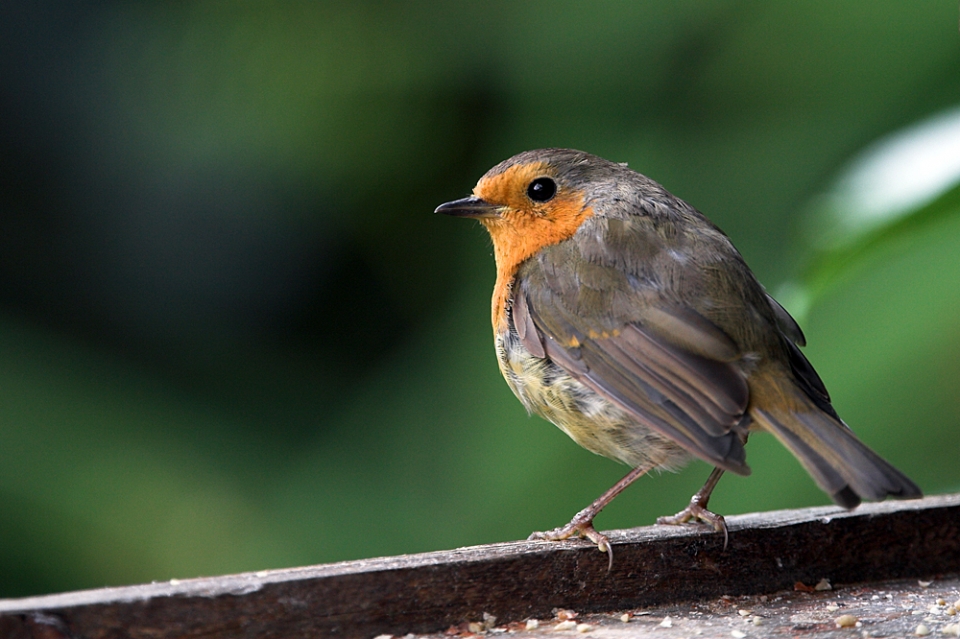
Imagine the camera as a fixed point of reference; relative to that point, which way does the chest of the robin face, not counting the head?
to the viewer's left
